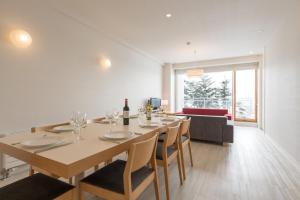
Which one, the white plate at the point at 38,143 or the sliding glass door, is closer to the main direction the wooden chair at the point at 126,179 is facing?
the white plate

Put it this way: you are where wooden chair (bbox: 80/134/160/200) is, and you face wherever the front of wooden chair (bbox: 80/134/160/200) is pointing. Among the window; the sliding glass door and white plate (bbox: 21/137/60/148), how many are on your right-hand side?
2

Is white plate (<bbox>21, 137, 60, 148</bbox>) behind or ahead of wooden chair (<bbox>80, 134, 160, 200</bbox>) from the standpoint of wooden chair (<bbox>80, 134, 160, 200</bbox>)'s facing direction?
ahead

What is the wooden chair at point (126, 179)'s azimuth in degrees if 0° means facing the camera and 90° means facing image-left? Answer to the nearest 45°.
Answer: approximately 135°

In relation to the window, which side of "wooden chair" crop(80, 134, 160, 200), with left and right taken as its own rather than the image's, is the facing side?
right

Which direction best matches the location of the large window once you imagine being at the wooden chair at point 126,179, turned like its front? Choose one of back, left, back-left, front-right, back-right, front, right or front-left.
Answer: right

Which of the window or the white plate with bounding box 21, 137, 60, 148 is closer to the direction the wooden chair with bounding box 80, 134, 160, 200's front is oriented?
the white plate

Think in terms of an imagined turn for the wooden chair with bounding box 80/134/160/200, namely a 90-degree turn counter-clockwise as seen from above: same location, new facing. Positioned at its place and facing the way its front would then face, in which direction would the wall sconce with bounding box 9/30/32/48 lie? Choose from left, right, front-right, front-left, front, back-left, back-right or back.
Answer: right

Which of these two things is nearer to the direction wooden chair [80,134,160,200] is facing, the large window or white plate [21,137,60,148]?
the white plate
